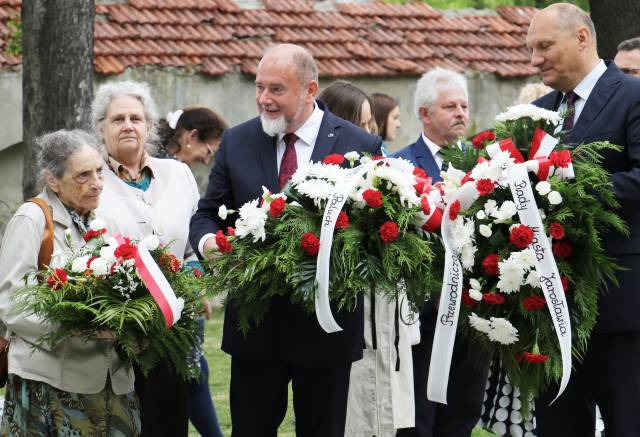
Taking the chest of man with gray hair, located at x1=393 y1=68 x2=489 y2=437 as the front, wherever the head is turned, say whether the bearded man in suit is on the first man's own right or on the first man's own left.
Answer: on the first man's own right

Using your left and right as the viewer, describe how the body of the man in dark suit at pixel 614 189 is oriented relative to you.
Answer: facing the viewer and to the left of the viewer

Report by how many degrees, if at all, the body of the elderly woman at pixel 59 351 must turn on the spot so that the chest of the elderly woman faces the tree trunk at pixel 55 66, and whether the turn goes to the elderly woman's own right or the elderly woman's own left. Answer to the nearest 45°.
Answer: approximately 135° to the elderly woman's own left

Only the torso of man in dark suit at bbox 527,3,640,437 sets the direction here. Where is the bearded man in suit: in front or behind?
in front

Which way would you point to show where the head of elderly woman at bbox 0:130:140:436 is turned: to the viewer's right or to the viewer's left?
to the viewer's right

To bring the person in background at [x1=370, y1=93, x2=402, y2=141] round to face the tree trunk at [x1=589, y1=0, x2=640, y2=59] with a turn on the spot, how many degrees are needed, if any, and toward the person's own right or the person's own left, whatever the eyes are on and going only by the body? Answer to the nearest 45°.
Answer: approximately 45° to the person's own left

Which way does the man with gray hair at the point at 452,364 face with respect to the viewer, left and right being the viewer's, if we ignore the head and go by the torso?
facing the viewer and to the right of the viewer
